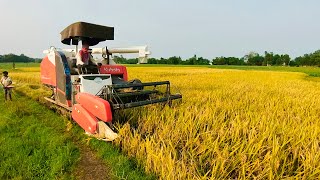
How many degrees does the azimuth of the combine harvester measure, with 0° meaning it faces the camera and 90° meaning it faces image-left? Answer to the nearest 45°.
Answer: approximately 315°
